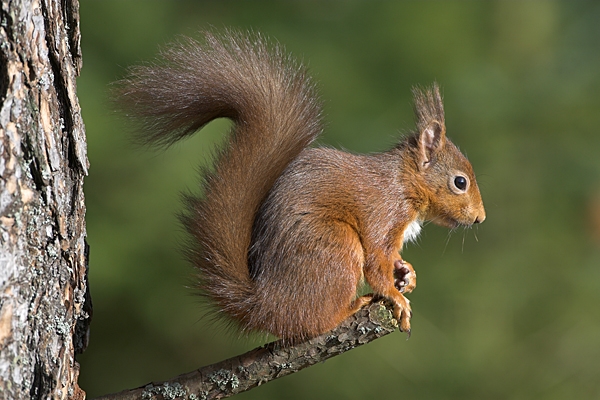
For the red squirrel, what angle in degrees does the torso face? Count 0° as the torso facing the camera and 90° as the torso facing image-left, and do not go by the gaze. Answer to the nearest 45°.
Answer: approximately 270°
